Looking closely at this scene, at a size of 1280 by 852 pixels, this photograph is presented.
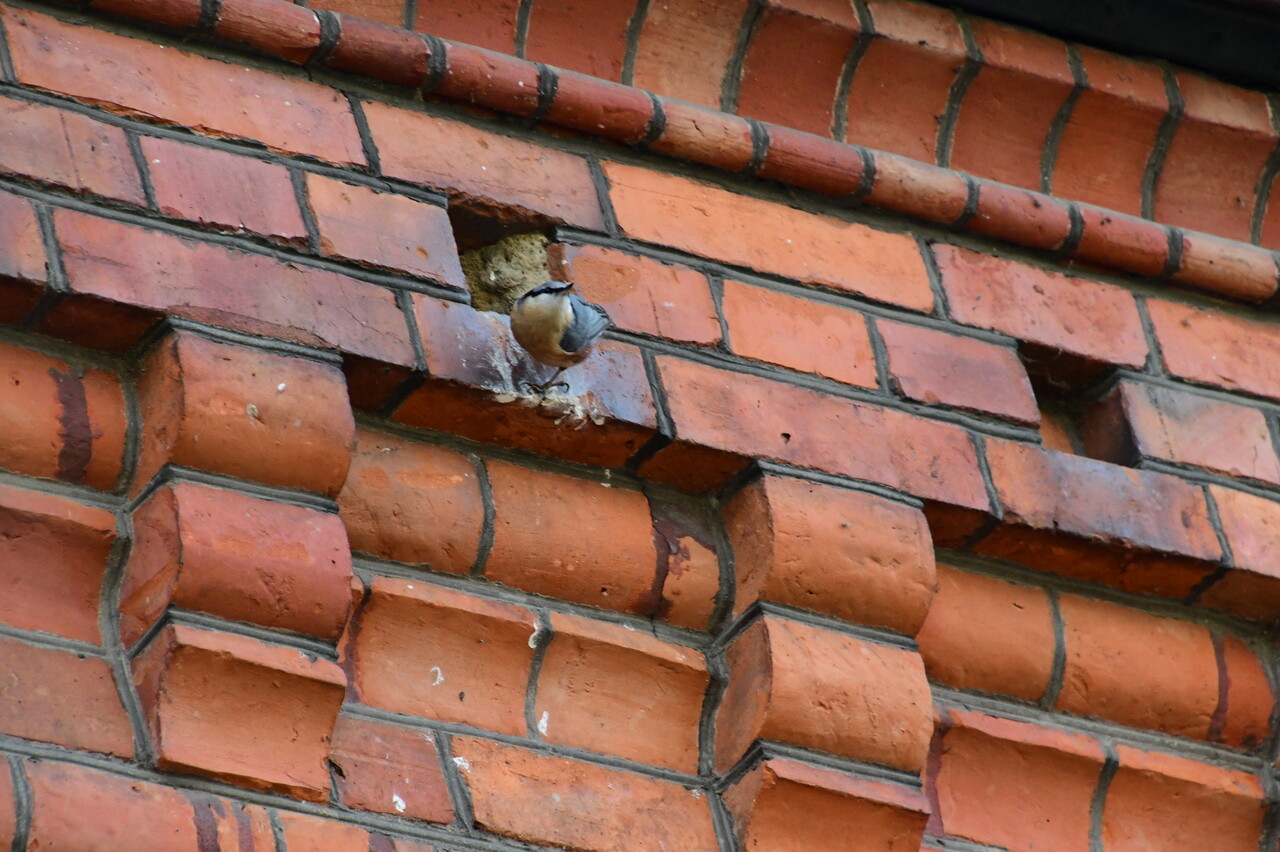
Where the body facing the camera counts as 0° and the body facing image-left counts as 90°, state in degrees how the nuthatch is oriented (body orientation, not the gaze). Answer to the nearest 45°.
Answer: approximately 45°
